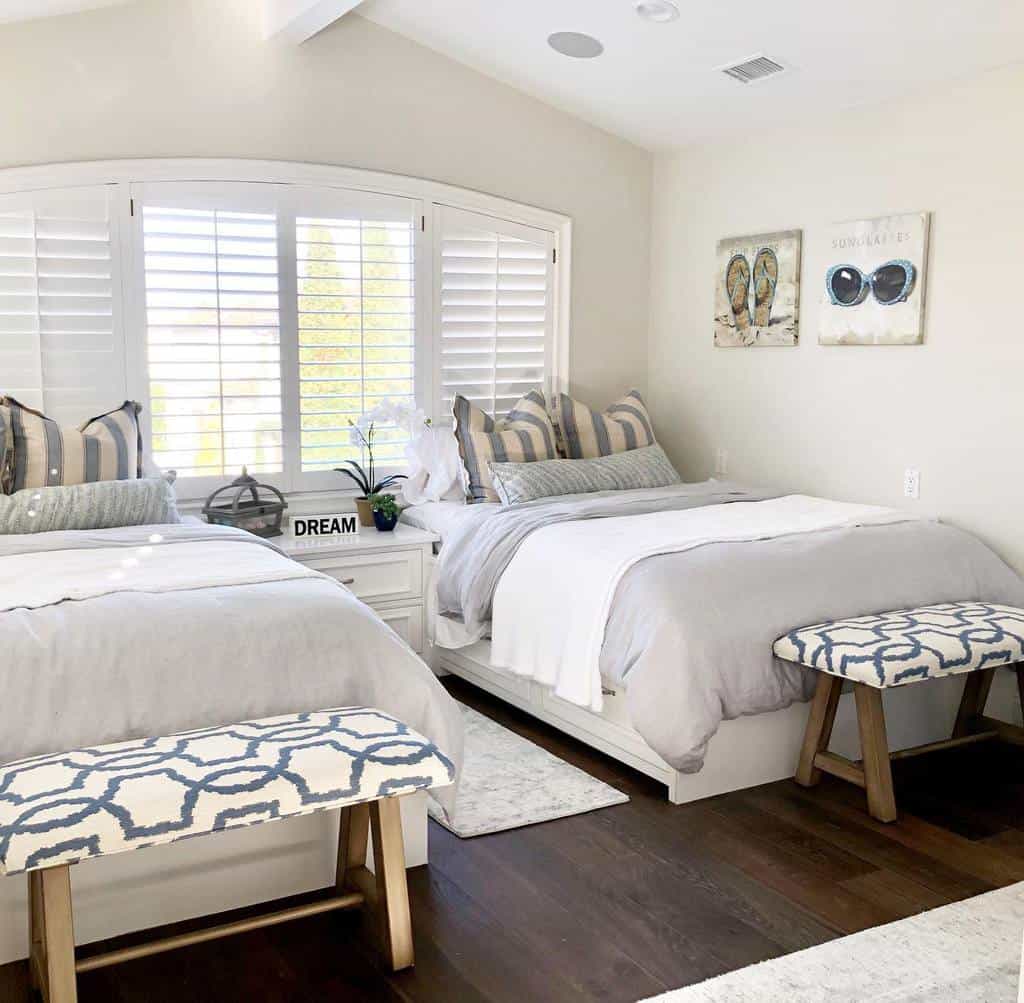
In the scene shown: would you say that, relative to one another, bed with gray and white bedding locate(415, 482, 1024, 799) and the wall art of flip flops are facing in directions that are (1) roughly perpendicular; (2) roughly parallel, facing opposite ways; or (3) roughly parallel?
roughly perpendicular

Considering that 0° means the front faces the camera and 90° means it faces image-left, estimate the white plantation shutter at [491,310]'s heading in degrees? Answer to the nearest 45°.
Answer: approximately 315°

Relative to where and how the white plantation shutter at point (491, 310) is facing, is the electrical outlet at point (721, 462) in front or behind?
in front

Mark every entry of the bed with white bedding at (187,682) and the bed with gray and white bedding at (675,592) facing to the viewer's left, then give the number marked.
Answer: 0

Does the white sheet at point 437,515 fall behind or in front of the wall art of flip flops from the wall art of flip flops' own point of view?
in front

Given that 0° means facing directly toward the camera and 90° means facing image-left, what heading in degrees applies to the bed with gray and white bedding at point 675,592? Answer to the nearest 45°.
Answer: approximately 315°

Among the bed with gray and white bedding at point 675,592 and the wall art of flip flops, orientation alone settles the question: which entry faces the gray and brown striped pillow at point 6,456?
the wall art of flip flops

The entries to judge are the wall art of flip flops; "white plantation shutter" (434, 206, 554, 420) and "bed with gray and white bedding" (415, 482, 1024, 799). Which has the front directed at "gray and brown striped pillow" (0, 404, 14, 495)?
the wall art of flip flops

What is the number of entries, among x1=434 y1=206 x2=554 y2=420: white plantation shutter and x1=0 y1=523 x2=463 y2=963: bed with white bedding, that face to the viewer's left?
0

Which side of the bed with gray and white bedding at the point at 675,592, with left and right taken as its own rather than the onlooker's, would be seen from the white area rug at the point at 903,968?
front

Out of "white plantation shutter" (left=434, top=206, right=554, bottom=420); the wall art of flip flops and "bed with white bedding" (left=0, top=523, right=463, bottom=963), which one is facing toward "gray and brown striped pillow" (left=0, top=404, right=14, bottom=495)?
the wall art of flip flops

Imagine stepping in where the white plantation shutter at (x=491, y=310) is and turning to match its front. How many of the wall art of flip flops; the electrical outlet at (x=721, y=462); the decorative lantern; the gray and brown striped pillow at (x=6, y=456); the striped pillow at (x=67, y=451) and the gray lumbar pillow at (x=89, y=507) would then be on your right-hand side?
4
